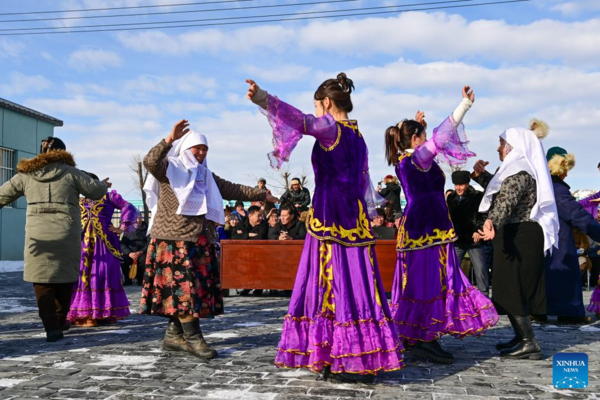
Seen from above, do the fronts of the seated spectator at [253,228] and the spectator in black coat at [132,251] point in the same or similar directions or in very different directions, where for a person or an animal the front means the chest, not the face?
same or similar directions

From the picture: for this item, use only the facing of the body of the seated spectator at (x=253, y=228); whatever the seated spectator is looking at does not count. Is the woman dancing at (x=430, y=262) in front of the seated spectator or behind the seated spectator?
in front

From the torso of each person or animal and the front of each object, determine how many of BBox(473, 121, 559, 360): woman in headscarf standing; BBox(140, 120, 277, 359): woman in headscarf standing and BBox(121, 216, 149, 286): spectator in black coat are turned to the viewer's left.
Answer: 1

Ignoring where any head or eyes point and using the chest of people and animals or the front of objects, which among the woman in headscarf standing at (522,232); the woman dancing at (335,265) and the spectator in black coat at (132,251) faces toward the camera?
the spectator in black coat

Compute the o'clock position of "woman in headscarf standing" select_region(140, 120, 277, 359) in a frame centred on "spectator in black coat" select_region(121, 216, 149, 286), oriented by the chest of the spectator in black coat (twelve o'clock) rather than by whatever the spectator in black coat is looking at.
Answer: The woman in headscarf standing is roughly at 12 o'clock from the spectator in black coat.

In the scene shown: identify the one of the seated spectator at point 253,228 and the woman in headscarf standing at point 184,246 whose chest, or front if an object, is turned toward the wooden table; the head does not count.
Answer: the seated spectator

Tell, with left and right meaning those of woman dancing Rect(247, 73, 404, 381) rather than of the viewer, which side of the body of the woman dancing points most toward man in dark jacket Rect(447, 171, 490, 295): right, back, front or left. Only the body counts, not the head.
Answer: right

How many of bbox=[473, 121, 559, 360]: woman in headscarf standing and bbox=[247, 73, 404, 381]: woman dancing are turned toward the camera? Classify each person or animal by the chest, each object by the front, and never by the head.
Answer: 0

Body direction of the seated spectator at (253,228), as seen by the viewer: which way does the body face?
toward the camera

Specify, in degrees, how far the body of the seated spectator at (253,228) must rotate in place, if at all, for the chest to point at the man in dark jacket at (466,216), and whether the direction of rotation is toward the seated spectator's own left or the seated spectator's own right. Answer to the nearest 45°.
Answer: approximately 45° to the seated spectator's own left

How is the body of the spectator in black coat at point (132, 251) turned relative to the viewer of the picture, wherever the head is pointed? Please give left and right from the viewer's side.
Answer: facing the viewer

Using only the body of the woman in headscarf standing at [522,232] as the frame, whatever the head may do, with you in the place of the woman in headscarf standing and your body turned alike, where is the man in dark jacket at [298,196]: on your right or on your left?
on your right

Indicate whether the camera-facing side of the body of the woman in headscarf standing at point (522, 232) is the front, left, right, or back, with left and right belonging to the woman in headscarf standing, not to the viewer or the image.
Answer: left

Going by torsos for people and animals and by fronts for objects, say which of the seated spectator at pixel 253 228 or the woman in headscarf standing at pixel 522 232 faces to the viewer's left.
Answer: the woman in headscarf standing

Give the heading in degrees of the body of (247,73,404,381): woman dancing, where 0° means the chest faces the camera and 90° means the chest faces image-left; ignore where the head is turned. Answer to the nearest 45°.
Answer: approximately 135°

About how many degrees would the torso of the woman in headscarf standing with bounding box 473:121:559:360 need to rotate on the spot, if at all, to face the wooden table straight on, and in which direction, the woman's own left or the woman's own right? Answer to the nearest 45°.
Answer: approximately 45° to the woman's own right

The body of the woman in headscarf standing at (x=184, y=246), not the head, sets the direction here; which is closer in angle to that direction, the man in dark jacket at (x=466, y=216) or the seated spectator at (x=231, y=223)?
the man in dark jacket
